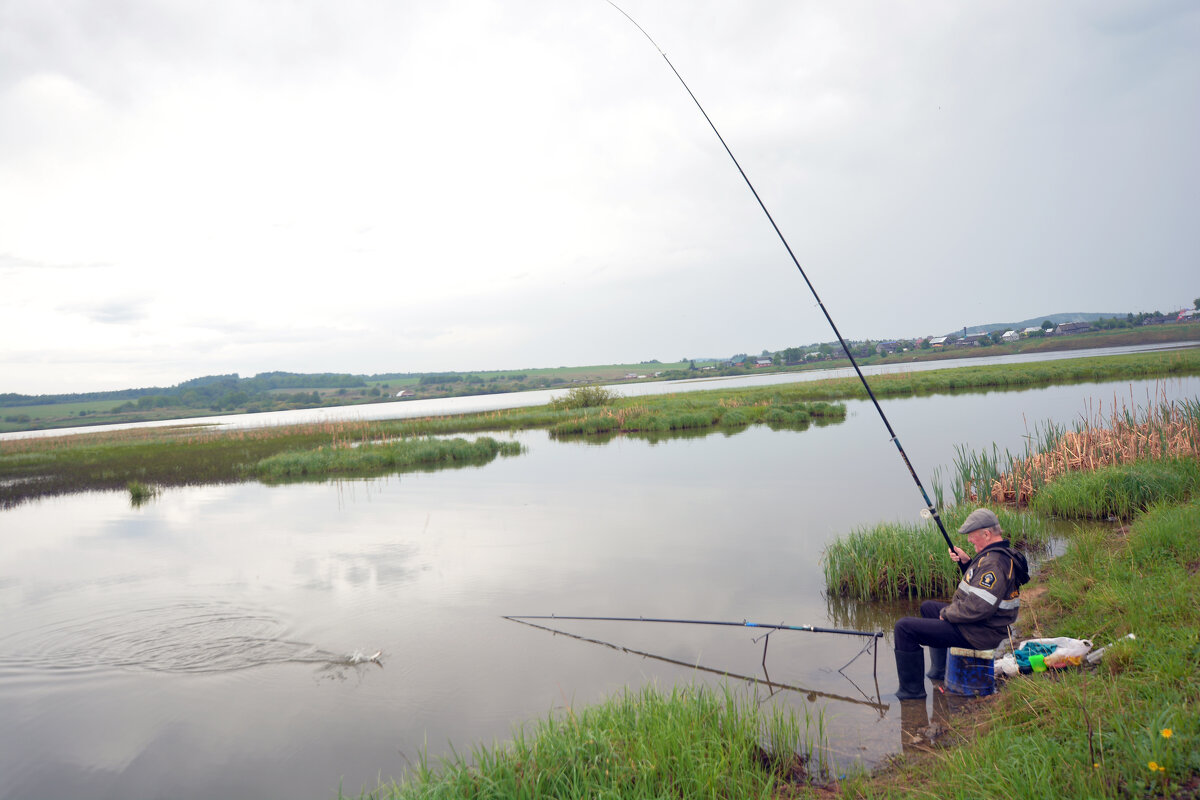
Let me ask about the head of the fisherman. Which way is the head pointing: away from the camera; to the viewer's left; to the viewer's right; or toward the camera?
to the viewer's left

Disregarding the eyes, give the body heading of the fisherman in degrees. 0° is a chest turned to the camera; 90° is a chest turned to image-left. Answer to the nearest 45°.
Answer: approximately 90°
